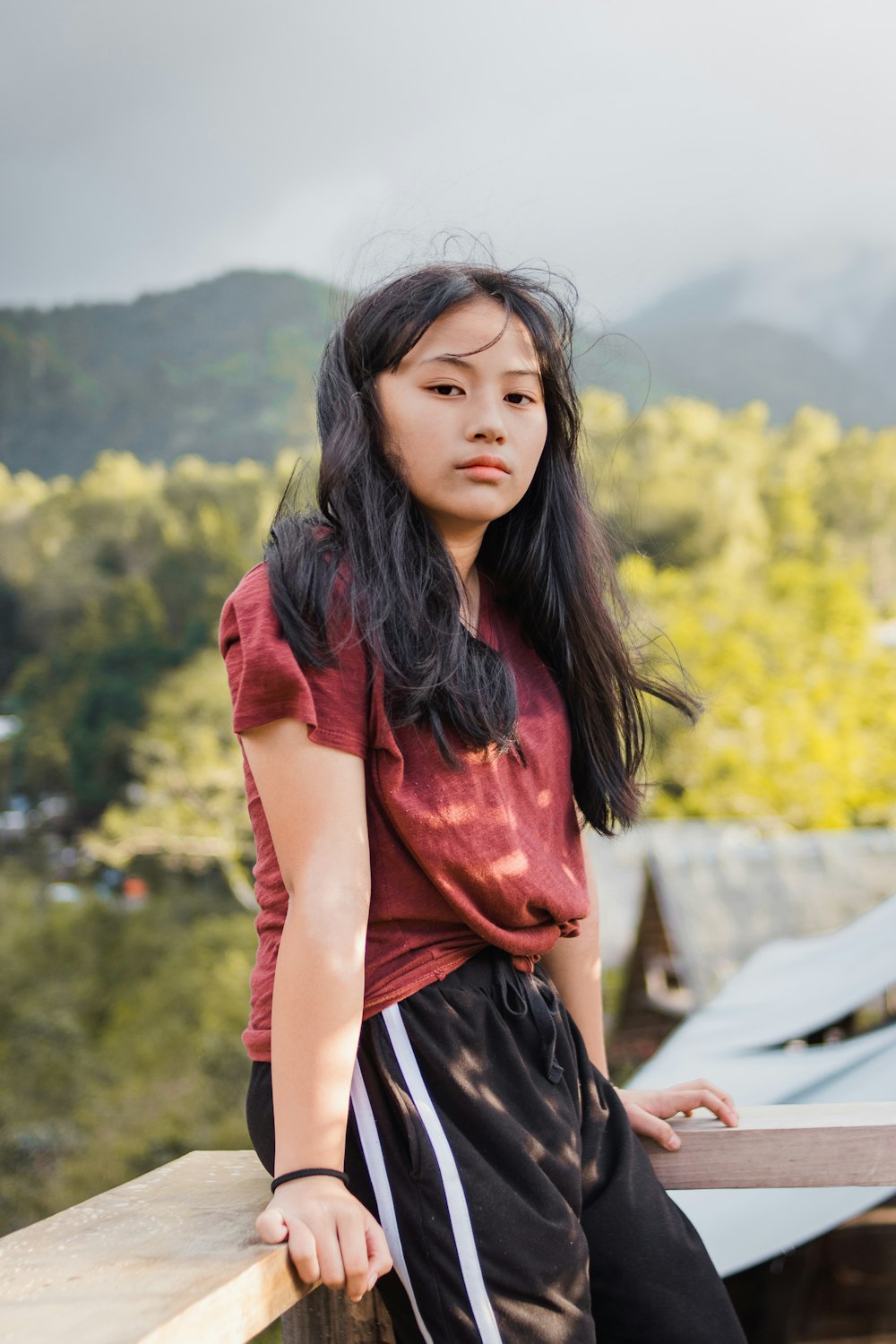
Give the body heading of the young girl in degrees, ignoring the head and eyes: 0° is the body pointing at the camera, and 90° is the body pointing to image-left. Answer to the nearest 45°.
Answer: approximately 315°
